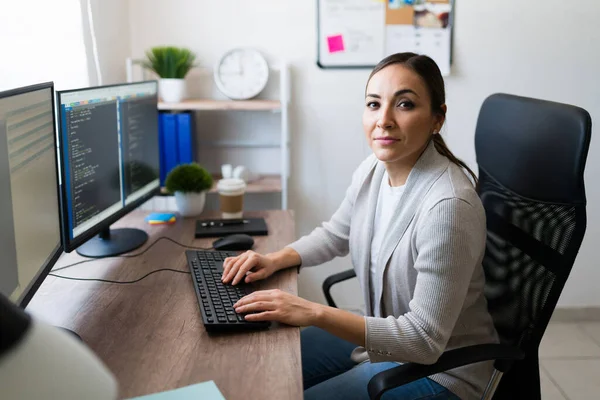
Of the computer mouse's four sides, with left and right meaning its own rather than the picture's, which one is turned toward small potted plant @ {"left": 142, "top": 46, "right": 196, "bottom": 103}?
right

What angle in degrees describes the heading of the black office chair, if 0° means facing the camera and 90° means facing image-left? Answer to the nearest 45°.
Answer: approximately 45°

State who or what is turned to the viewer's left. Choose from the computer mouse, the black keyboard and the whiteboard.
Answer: the computer mouse

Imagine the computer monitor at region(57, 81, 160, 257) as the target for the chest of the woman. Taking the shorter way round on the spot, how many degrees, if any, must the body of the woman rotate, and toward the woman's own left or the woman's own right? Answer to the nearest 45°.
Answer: approximately 45° to the woman's own right

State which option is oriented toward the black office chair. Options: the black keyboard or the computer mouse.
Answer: the black keyboard

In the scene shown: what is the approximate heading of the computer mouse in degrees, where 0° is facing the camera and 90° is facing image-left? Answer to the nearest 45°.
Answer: approximately 90°
